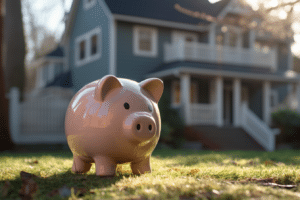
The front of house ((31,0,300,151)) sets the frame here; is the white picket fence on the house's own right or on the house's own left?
on the house's own right

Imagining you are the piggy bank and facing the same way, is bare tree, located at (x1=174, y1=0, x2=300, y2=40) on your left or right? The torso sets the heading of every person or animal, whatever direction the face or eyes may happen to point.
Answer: on your left

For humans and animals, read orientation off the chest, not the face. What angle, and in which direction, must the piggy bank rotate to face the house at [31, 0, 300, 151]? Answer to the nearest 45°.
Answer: approximately 135° to its left

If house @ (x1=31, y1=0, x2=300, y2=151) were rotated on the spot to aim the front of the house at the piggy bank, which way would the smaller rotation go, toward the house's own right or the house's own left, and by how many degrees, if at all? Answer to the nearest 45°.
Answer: approximately 45° to the house's own right

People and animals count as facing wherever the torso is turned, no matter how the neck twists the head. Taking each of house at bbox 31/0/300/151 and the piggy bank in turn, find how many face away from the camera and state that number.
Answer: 0

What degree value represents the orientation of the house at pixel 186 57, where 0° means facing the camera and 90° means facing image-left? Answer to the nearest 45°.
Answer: approximately 315°

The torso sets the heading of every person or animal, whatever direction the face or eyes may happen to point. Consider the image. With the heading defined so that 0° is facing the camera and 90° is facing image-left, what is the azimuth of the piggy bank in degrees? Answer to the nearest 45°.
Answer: approximately 315°

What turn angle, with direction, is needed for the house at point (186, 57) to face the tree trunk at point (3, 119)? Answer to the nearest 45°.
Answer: approximately 90° to its right

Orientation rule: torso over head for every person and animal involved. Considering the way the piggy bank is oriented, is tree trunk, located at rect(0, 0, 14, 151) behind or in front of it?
behind
